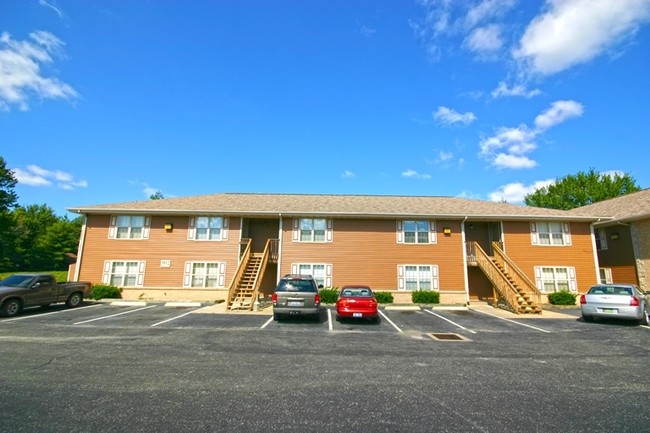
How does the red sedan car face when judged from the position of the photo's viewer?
facing away from the viewer

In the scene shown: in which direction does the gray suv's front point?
away from the camera

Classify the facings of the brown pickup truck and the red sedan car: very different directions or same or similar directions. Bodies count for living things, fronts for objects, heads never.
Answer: very different directions

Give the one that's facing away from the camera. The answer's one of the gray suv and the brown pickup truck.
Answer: the gray suv

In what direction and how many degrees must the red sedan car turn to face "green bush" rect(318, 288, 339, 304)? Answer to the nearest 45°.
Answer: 0° — it already faces it

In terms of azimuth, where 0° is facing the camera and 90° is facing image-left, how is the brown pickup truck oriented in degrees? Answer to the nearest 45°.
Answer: approximately 45°

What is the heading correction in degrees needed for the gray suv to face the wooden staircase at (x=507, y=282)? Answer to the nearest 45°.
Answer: approximately 90° to its right

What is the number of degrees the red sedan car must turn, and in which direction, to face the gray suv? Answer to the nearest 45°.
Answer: approximately 90° to its left

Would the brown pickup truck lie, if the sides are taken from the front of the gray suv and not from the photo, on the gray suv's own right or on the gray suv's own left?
on the gray suv's own left

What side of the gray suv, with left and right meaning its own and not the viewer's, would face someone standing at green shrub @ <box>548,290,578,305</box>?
right

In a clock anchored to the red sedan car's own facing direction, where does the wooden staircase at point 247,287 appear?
The wooden staircase is roughly at 10 o'clock from the red sedan car.

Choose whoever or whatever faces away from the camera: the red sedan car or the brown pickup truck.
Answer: the red sedan car
